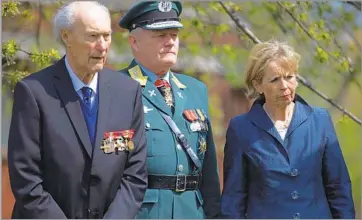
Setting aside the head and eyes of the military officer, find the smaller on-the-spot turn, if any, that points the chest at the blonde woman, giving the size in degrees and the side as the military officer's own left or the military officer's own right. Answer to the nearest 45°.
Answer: approximately 45° to the military officer's own left

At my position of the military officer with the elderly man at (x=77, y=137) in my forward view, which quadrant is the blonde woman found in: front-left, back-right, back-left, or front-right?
back-left

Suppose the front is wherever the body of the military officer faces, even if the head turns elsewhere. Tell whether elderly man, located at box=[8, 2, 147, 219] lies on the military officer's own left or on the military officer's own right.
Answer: on the military officer's own right

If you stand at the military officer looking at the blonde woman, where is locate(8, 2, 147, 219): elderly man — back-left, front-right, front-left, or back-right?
back-right

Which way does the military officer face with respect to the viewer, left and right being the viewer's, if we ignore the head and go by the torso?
facing the viewer and to the right of the viewer

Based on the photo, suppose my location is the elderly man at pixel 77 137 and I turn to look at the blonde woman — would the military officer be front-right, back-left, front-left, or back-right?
front-left

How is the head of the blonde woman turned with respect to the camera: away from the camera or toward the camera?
toward the camera

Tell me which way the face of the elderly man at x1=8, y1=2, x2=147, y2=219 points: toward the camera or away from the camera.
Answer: toward the camera
